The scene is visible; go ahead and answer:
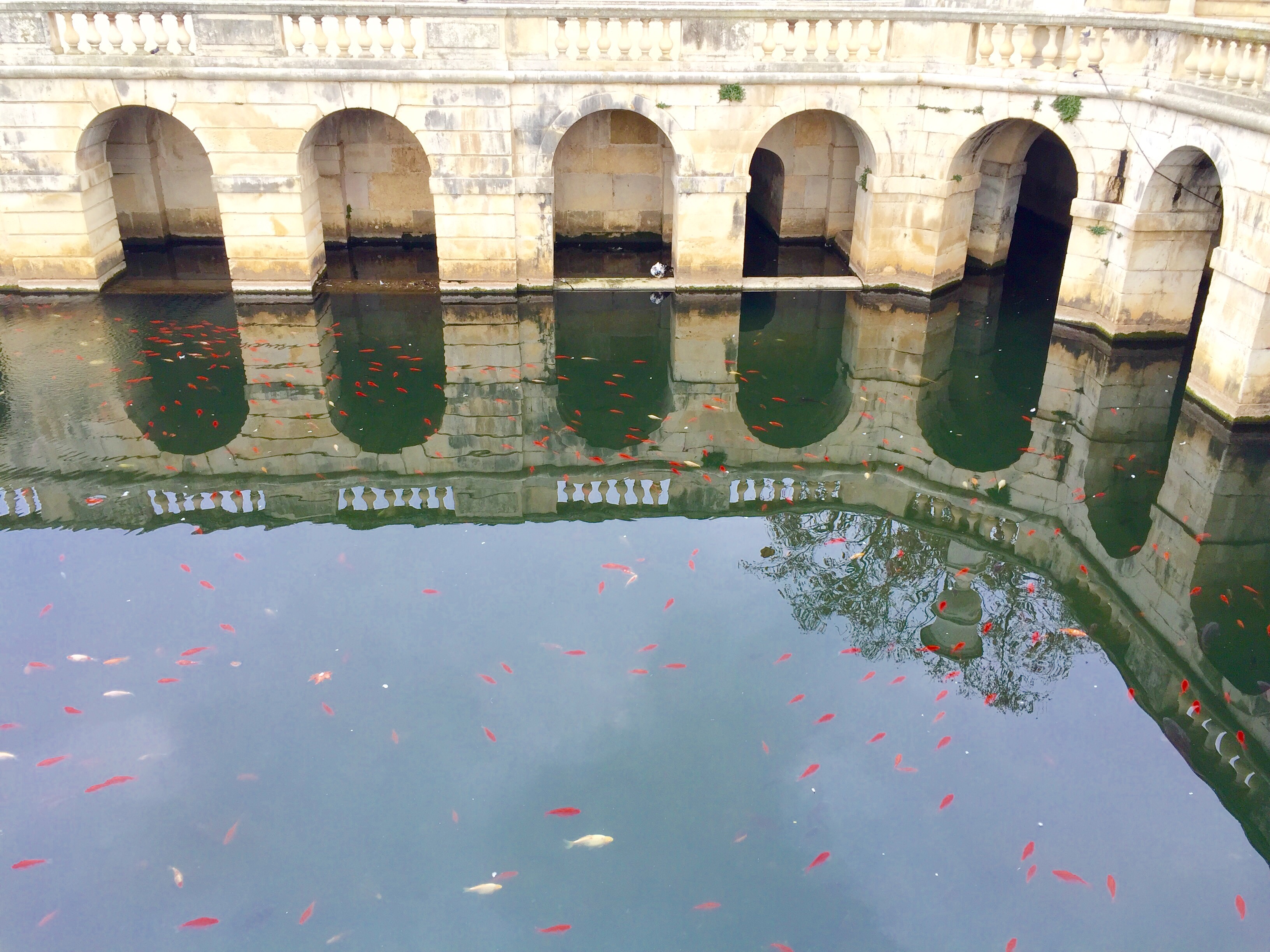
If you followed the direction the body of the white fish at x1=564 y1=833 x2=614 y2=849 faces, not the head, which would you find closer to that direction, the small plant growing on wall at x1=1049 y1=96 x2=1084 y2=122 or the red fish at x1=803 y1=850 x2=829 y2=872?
the red fish

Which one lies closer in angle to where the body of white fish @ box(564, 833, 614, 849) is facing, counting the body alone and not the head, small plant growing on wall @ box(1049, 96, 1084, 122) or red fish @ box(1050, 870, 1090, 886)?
the red fish

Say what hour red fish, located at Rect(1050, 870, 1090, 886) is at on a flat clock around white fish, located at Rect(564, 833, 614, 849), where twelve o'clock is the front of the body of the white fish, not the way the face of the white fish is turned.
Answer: The red fish is roughly at 12 o'clock from the white fish.

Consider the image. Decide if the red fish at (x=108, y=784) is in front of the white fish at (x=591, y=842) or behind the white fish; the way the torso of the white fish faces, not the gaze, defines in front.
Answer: behind

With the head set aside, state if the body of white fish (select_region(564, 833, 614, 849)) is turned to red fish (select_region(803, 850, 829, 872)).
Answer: yes

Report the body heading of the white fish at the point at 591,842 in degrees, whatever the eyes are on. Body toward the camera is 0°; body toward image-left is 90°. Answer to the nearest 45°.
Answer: approximately 270°

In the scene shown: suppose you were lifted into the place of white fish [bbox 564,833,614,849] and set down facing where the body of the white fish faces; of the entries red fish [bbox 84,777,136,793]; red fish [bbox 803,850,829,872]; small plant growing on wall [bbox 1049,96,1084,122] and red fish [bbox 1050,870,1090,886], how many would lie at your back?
1

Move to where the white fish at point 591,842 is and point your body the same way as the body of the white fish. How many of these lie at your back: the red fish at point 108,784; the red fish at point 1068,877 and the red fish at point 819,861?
1

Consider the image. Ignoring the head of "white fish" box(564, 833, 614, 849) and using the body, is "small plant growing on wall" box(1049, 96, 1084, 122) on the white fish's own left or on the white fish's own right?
on the white fish's own left

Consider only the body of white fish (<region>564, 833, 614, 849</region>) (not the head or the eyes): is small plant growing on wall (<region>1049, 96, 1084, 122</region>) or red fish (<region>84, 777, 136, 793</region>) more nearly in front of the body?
the small plant growing on wall
